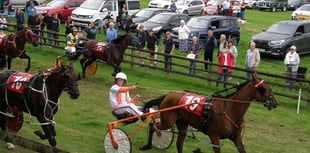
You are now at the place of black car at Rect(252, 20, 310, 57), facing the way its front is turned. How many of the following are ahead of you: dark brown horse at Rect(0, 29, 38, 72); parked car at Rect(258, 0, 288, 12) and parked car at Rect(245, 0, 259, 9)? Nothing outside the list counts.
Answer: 1

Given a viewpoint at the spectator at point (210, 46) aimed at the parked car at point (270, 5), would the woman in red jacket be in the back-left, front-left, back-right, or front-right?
back-right

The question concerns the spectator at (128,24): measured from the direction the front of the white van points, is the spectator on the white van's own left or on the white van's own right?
on the white van's own left

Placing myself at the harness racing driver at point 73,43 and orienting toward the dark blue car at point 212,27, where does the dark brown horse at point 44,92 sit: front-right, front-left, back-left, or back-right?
back-right

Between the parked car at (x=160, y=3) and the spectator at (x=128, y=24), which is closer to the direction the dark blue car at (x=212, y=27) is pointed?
the spectator

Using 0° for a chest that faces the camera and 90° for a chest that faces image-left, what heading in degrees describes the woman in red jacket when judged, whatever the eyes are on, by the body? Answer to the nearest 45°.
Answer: approximately 0°

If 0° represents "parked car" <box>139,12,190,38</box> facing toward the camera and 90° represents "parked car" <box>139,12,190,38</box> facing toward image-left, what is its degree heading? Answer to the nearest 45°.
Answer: approximately 45°

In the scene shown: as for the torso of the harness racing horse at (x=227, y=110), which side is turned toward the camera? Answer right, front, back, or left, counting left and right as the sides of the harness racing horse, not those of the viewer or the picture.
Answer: right
